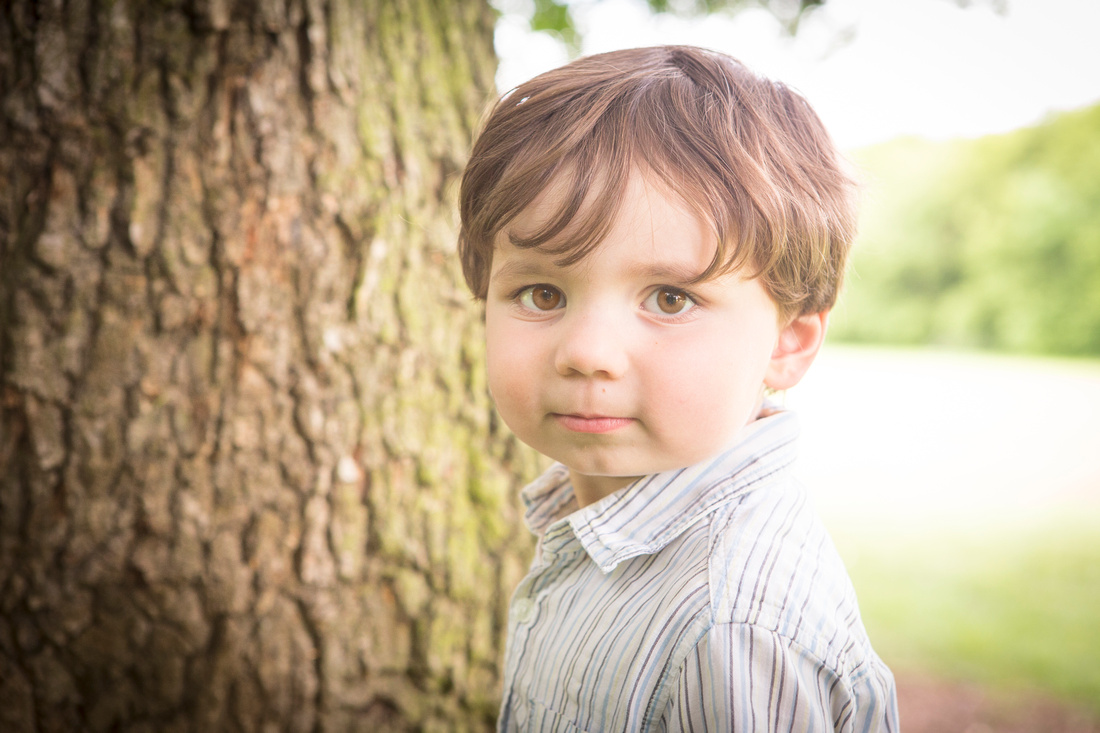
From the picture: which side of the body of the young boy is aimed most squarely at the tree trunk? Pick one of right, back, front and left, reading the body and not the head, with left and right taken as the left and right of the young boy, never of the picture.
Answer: right

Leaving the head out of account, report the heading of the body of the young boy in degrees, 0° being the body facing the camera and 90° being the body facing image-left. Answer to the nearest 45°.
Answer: approximately 45°
